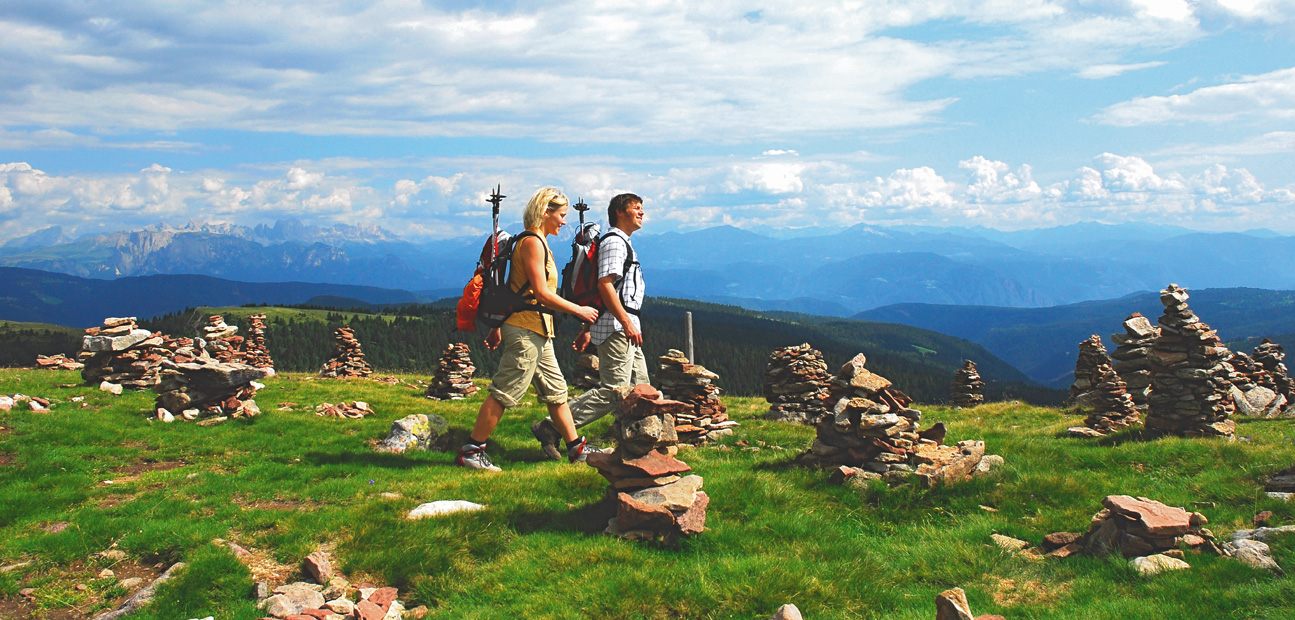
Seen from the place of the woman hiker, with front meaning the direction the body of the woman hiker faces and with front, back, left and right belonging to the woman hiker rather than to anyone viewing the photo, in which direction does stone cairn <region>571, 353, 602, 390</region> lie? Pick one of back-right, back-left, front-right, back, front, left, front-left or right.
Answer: left

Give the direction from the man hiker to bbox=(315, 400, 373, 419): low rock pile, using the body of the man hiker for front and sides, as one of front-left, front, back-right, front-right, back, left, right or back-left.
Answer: back-left

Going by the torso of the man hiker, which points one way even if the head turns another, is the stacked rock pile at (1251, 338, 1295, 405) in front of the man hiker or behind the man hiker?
in front

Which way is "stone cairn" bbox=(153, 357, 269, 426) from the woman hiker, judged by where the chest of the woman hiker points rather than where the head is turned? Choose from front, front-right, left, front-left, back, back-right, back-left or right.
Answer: back-left

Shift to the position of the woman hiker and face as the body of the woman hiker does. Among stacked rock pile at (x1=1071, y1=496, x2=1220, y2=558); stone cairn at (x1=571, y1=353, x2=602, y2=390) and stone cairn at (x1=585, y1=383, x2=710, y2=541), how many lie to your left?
1

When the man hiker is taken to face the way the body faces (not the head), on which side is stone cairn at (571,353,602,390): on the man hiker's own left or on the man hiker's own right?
on the man hiker's own left

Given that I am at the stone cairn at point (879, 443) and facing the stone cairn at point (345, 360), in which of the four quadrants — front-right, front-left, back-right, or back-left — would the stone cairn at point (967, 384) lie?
front-right

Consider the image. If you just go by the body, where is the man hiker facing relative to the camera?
to the viewer's right

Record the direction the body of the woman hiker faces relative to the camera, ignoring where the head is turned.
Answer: to the viewer's right

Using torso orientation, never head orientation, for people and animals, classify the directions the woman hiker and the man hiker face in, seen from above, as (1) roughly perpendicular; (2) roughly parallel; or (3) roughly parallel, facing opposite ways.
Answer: roughly parallel

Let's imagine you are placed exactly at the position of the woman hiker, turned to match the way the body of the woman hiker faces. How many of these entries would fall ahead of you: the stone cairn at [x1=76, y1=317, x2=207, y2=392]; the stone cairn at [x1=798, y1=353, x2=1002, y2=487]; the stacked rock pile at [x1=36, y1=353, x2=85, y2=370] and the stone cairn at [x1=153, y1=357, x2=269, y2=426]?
1
